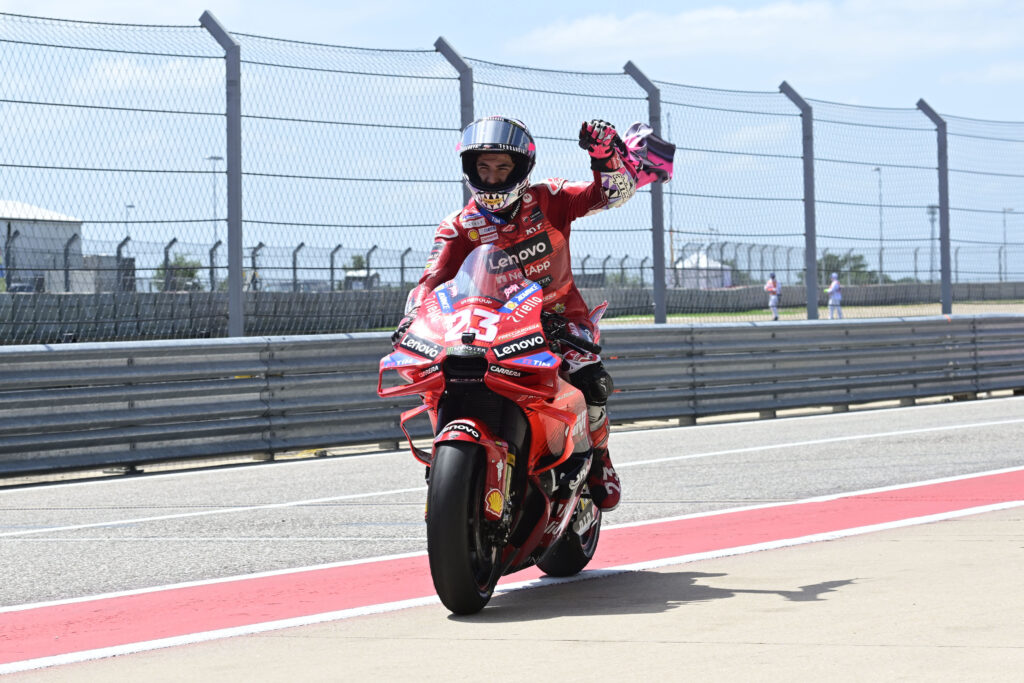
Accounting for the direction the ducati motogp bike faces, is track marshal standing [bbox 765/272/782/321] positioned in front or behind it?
behind

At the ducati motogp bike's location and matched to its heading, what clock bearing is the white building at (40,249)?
The white building is roughly at 5 o'clock from the ducati motogp bike.

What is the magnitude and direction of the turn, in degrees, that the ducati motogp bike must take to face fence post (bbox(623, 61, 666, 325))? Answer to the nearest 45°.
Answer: approximately 180°

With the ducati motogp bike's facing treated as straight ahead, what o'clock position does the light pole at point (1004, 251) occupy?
The light pole is roughly at 7 o'clock from the ducati motogp bike.

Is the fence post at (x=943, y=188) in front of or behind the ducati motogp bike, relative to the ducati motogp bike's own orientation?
behind

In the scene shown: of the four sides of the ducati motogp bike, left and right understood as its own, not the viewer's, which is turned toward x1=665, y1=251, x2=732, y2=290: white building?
back

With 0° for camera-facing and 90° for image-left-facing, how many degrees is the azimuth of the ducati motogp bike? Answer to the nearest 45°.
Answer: approximately 0°

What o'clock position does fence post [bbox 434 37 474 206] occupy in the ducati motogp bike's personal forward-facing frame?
The fence post is roughly at 6 o'clock from the ducati motogp bike.
